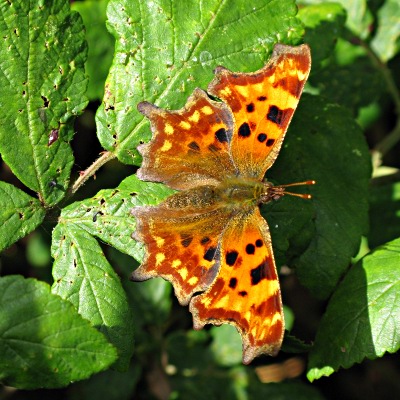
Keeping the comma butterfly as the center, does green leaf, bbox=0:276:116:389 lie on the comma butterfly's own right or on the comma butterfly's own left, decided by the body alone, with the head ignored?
on the comma butterfly's own right

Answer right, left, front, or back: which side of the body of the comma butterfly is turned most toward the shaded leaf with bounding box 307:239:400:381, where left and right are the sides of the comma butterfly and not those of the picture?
front

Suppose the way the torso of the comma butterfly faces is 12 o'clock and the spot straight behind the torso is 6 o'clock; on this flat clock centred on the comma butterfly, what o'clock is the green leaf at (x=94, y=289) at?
The green leaf is roughly at 5 o'clock from the comma butterfly.

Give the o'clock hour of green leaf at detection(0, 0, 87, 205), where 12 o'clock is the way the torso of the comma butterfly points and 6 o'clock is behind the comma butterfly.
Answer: The green leaf is roughly at 6 o'clock from the comma butterfly.

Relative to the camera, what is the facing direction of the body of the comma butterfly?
to the viewer's right

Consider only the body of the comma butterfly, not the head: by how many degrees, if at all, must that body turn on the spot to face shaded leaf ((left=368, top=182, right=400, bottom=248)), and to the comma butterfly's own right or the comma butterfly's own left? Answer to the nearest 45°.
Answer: approximately 45° to the comma butterfly's own left

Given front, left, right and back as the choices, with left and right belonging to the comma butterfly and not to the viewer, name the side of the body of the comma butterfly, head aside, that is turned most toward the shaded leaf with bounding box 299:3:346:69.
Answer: left

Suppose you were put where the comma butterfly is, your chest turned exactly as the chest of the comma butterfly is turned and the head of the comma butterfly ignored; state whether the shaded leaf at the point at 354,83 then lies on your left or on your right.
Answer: on your left

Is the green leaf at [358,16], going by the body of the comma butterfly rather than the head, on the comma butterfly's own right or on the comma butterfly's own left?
on the comma butterfly's own left
